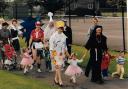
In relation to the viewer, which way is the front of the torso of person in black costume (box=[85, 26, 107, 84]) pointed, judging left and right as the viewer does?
facing the viewer

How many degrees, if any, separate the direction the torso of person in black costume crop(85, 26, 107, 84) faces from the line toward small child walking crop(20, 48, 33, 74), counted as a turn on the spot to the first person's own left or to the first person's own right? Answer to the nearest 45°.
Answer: approximately 135° to the first person's own right

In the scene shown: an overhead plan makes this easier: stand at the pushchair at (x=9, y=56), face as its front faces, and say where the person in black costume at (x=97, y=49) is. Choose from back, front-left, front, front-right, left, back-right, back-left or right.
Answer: front-left

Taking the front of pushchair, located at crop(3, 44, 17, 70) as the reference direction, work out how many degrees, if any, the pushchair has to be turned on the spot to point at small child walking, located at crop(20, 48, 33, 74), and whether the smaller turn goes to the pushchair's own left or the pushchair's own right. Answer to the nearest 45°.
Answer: approximately 45° to the pushchair's own left

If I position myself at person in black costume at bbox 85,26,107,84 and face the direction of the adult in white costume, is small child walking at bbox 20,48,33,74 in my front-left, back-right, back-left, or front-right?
front-right

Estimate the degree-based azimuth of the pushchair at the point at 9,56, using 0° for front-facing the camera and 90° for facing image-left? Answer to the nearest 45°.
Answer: approximately 0°

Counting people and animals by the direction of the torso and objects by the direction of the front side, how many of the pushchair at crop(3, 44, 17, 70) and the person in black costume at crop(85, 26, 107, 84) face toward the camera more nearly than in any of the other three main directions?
2

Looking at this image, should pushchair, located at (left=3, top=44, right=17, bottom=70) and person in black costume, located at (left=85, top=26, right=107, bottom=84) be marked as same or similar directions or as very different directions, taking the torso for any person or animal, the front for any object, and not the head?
same or similar directions
